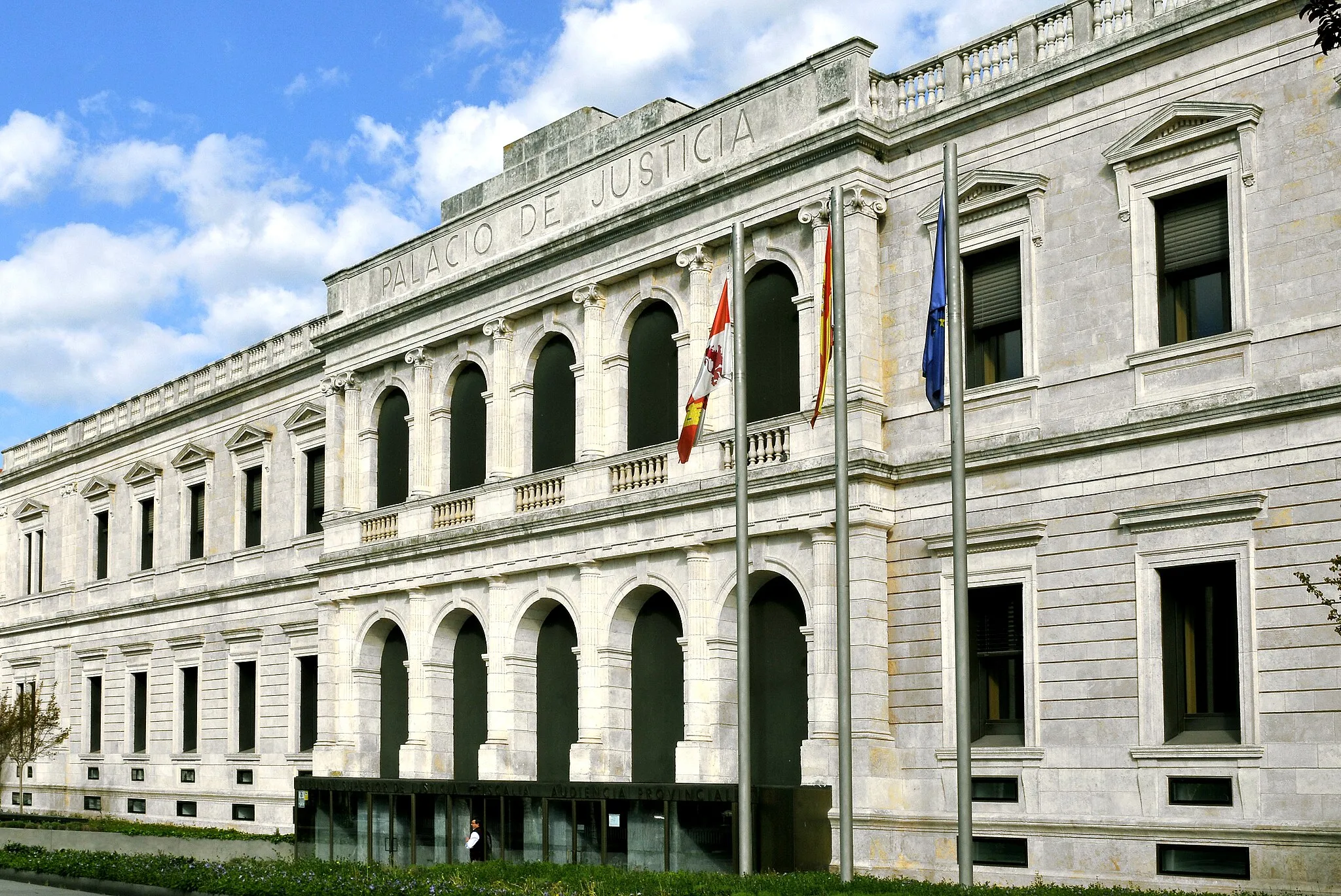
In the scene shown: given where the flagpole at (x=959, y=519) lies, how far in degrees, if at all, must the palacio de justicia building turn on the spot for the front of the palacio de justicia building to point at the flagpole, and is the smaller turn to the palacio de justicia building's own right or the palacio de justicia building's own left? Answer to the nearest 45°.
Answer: approximately 45° to the palacio de justicia building's own left

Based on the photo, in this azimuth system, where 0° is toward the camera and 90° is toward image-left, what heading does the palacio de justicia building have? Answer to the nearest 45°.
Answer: approximately 45°
